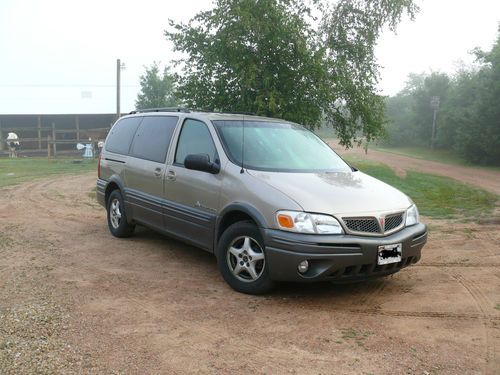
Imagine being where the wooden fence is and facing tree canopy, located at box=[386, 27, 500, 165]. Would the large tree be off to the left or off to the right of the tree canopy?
right

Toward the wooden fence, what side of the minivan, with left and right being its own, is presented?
back

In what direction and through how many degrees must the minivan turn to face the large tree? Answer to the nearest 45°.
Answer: approximately 135° to its left

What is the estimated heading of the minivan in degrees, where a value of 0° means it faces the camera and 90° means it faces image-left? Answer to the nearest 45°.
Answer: approximately 315°

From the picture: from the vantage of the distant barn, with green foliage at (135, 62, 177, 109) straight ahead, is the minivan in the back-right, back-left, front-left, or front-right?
back-right

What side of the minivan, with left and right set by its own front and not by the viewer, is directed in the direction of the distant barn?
back

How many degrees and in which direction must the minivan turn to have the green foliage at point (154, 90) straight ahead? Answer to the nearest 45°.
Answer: approximately 135° to its left

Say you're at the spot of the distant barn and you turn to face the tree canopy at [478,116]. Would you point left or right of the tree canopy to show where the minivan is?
right
